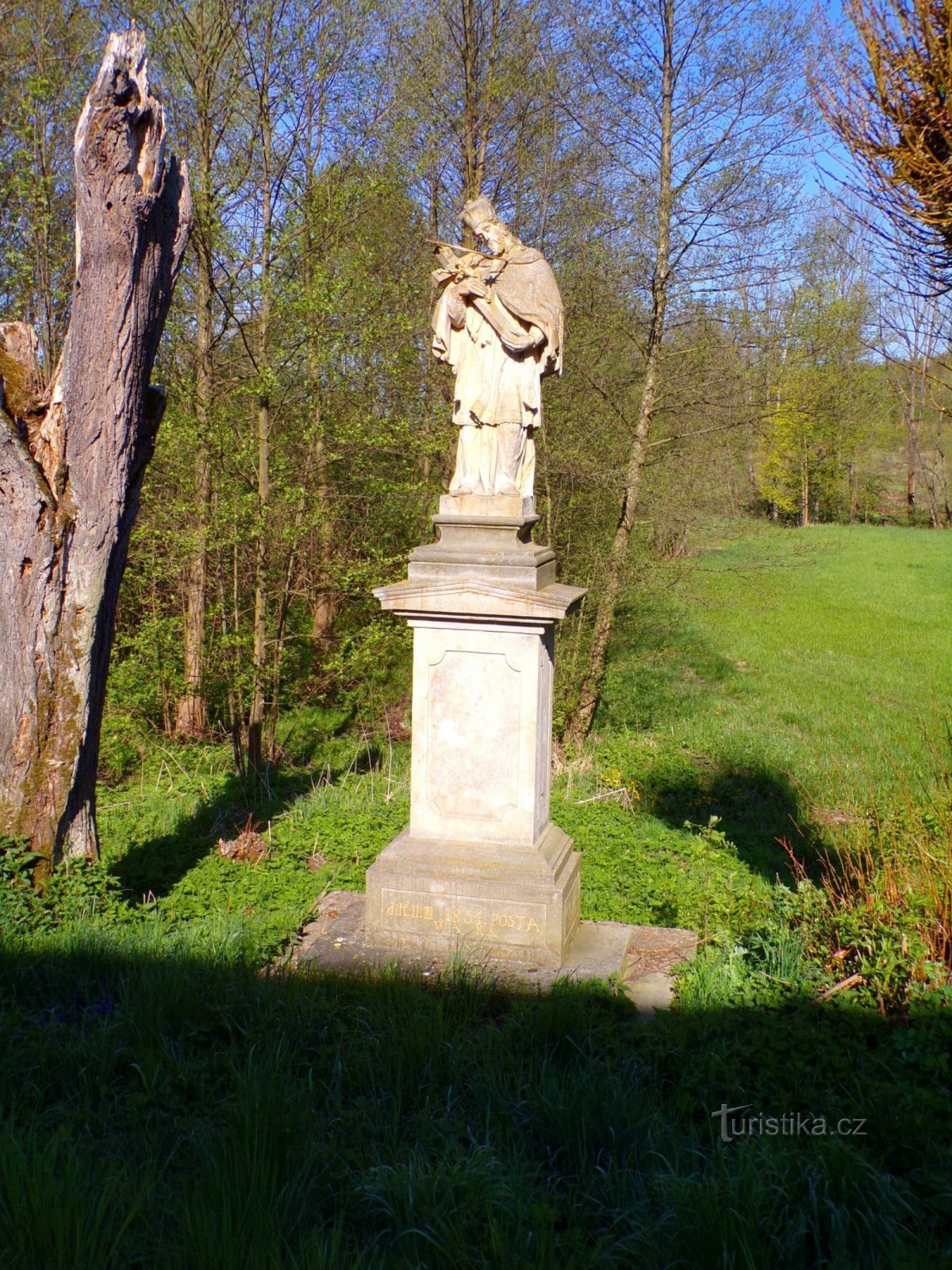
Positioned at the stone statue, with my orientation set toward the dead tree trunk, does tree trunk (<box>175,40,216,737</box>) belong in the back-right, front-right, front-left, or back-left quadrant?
front-right

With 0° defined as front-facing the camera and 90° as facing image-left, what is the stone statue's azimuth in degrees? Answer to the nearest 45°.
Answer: approximately 0°

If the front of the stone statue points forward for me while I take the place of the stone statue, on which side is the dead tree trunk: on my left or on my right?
on my right

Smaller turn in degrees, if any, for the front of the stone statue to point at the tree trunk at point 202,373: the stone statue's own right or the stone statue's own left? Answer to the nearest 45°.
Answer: approximately 135° to the stone statue's own right

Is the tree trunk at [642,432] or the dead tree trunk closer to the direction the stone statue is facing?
the dead tree trunk

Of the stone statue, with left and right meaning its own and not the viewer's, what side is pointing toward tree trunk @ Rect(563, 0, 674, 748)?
back

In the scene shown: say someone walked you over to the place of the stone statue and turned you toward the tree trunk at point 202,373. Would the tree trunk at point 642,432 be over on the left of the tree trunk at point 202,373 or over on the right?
right

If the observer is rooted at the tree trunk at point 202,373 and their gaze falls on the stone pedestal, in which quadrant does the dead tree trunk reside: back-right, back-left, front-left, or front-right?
front-right

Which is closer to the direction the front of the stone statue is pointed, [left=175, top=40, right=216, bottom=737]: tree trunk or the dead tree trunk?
the dead tree trunk
